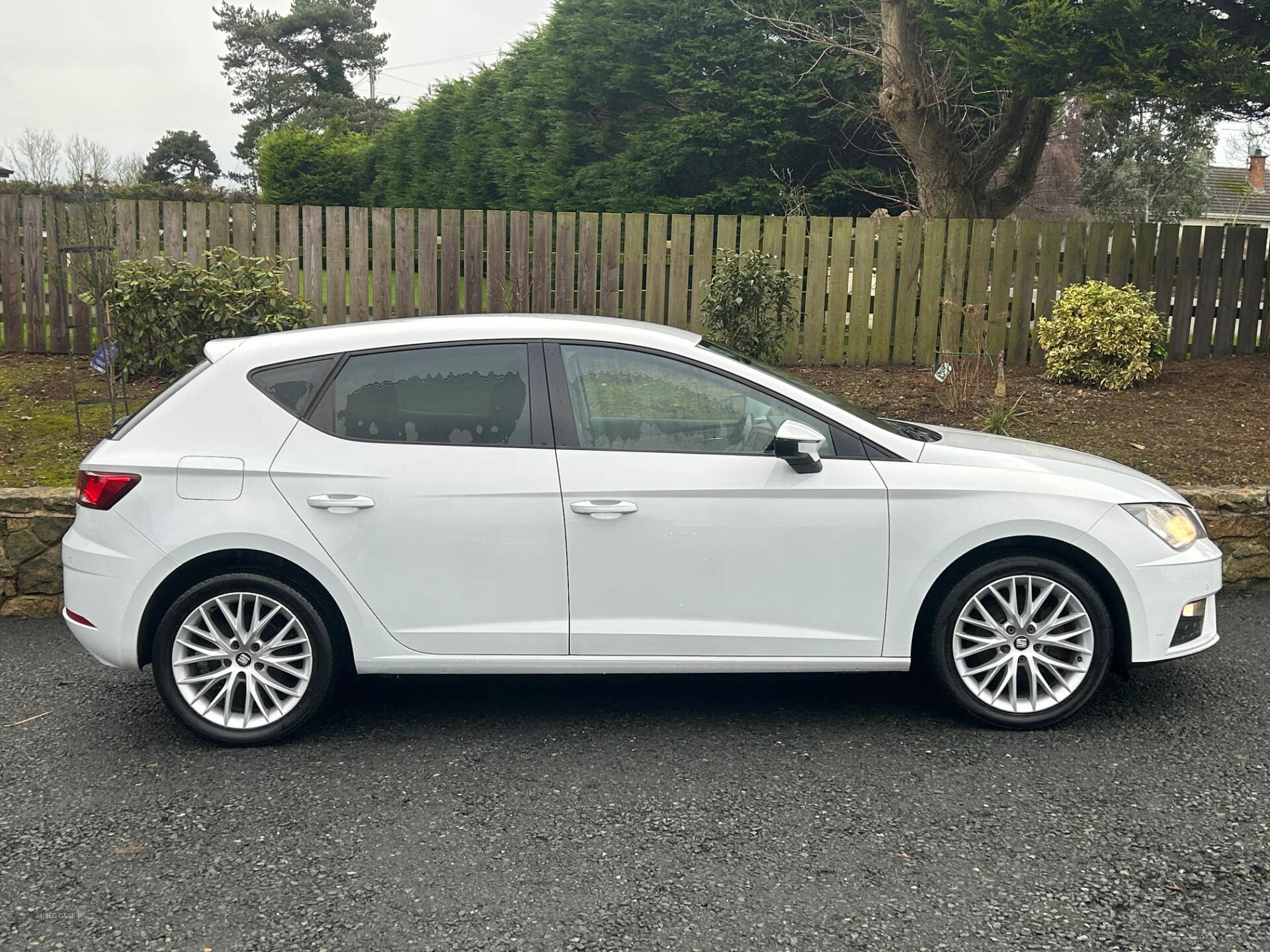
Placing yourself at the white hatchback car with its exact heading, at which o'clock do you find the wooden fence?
The wooden fence is roughly at 9 o'clock from the white hatchback car.

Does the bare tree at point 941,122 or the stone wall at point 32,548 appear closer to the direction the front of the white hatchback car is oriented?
the bare tree

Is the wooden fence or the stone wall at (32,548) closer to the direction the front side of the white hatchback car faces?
the wooden fence

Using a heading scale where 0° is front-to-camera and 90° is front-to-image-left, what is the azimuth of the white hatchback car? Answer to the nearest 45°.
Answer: approximately 270°

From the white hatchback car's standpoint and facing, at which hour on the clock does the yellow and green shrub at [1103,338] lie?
The yellow and green shrub is roughly at 10 o'clock from the white hatchback car.

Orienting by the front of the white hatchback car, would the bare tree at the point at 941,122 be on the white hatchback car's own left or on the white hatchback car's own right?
on the white hatchback car's own left

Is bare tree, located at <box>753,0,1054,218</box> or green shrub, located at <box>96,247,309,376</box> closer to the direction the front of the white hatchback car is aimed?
the bare tree

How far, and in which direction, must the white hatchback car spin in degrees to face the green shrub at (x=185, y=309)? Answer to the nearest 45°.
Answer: approximately 135° to its left
